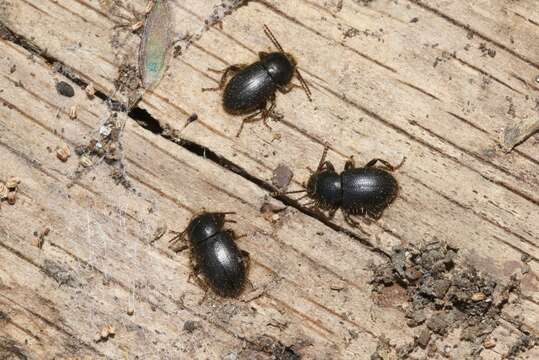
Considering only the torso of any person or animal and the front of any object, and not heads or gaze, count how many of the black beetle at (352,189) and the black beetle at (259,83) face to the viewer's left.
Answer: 1

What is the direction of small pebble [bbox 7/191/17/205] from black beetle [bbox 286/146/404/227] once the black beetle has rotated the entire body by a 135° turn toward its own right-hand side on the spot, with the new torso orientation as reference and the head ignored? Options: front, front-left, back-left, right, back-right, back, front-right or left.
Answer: back-left

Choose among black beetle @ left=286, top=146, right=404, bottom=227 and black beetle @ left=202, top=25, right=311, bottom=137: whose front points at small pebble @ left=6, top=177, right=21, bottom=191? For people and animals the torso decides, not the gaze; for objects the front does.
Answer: black beetle @ left=286, top=146, right=404, bottom=227

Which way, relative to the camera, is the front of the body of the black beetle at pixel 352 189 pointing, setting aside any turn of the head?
to the viewer's left

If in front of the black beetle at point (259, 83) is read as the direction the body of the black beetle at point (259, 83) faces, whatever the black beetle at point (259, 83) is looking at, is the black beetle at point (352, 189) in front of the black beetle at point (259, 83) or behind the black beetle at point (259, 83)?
in front

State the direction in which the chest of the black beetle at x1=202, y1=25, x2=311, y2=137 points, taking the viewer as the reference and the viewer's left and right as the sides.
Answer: facing away from the viewer and to the right of the viewer

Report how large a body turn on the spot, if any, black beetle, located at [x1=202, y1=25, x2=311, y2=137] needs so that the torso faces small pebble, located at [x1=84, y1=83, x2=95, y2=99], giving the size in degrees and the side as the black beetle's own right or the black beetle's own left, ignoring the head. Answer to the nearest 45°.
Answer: approximately 135° to the black beetle's own left

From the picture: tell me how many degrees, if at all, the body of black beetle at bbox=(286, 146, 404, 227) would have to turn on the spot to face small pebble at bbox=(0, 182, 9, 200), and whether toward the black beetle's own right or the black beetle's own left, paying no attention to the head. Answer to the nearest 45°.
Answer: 0° — it already faces it

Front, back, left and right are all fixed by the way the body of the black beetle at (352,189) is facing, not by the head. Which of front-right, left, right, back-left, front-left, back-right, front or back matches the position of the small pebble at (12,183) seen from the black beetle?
front
